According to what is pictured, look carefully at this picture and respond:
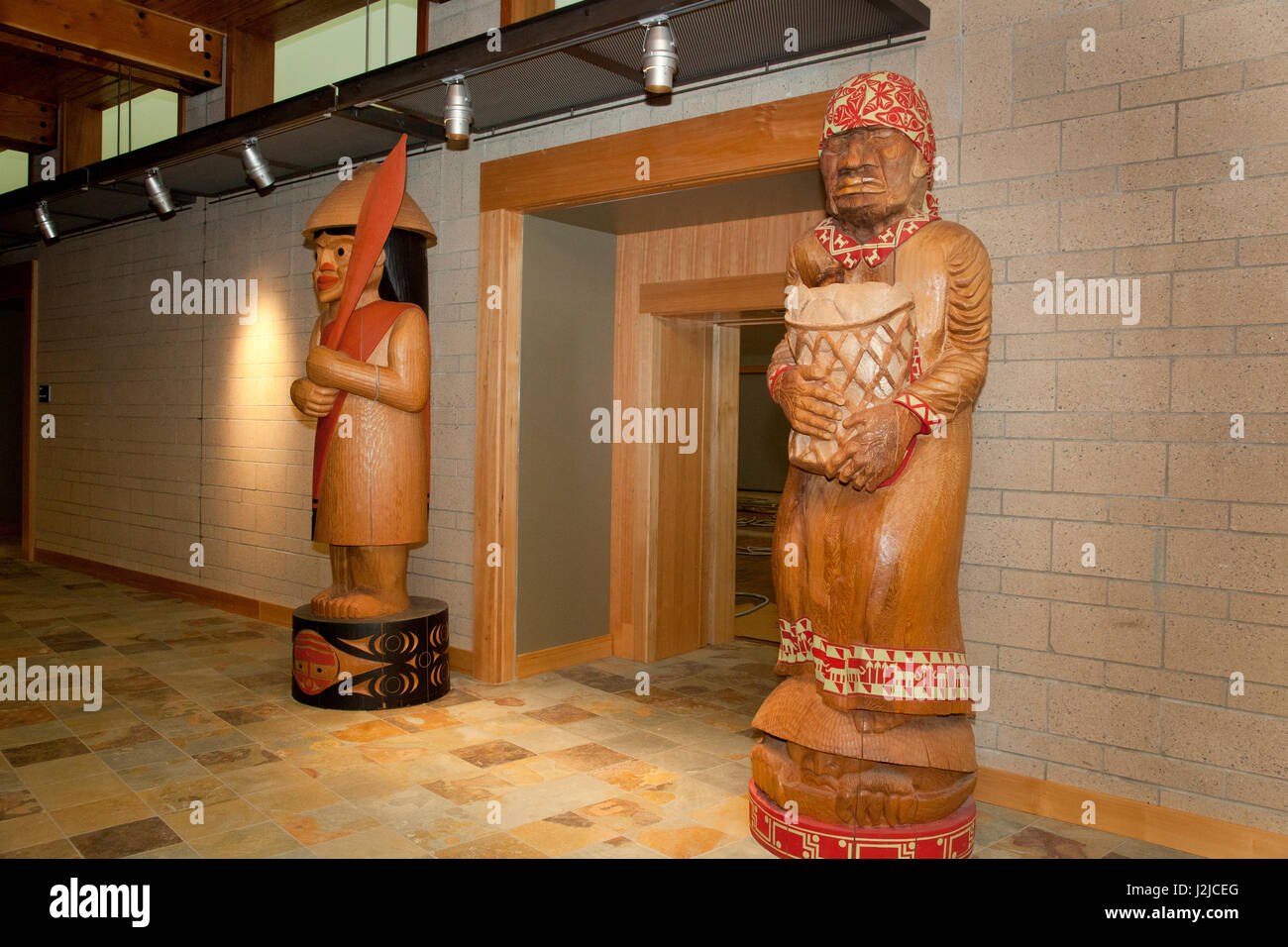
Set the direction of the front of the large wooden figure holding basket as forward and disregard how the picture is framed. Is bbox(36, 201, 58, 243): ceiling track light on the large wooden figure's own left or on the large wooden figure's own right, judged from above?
on the large wooden figure's own right

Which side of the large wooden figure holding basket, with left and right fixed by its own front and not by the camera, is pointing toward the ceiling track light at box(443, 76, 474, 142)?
right

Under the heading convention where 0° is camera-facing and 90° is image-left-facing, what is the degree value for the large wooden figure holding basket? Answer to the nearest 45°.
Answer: approximately 45°

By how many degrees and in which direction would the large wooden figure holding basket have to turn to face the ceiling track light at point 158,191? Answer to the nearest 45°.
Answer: approximately 90° to its right

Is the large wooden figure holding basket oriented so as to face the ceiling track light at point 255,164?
no
